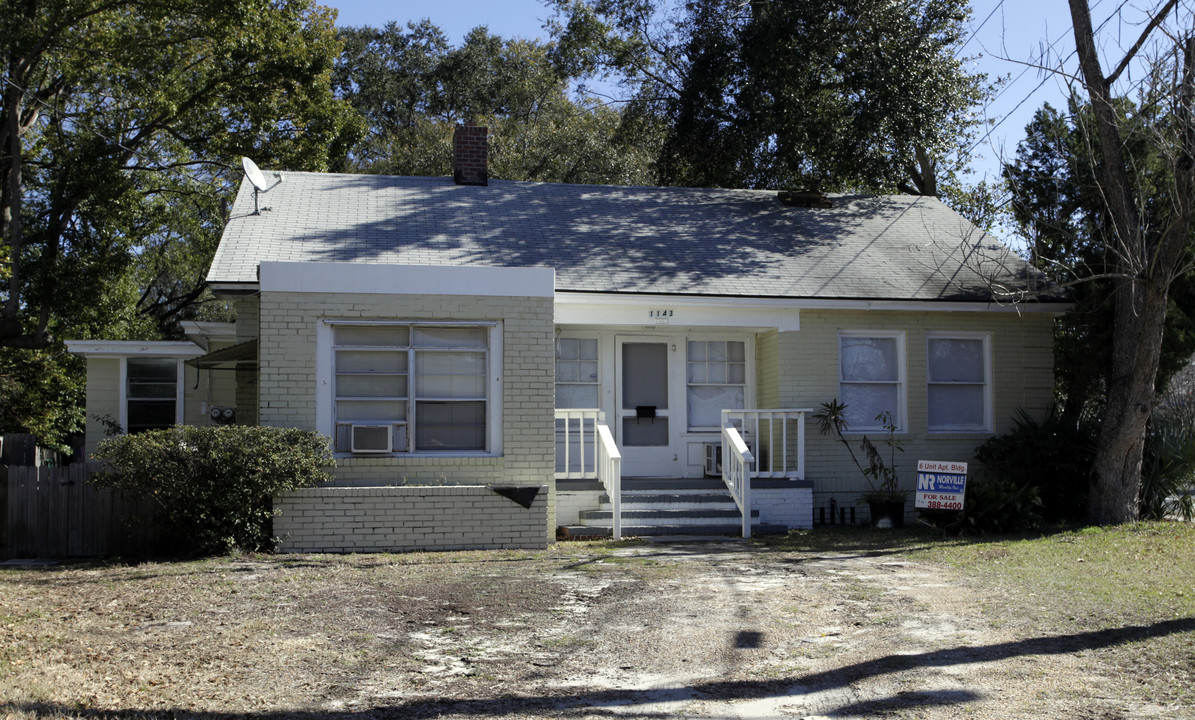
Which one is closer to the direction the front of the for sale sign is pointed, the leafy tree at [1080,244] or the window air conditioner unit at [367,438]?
the window air conditioner unit

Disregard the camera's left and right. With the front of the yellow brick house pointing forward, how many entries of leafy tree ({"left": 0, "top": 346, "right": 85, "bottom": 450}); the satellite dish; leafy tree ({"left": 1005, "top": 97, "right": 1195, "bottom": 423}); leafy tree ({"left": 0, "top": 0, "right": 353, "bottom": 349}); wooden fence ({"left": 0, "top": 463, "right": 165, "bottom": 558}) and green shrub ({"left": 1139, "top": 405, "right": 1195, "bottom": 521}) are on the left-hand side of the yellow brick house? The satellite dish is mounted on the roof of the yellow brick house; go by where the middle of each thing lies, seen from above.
2

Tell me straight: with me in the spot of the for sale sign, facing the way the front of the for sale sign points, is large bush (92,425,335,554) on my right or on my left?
on my right

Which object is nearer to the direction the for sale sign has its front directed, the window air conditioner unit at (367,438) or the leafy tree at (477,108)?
the window air conditioner unit

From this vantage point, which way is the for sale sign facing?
toward the camera

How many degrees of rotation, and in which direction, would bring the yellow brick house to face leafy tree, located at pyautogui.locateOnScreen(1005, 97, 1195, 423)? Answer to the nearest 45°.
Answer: approximately 90° to its left

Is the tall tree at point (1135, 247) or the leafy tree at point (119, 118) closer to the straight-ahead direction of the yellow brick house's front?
the tall tree

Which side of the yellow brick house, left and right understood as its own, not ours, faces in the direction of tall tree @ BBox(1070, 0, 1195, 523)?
left

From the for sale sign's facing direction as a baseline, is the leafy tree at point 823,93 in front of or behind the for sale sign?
behind

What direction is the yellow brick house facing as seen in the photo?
toward the camera

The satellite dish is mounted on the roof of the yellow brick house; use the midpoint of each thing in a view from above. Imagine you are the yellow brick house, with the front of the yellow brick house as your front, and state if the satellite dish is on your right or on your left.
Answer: on your right

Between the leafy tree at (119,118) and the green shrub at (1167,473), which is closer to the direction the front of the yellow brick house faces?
the green shrub
